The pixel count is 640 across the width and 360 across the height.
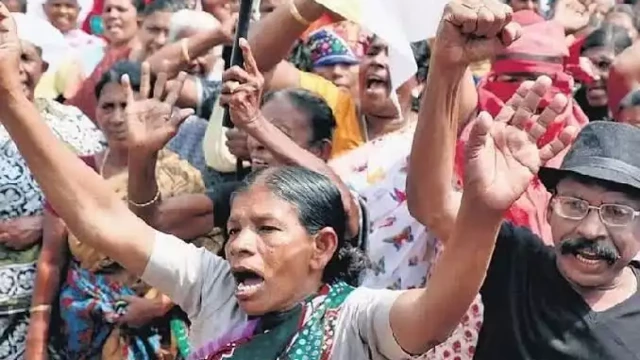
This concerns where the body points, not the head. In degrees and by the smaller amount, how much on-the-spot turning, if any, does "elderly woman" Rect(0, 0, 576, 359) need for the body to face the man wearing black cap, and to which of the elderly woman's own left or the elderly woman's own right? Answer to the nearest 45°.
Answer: approximately 135° to the elderly woman's own left

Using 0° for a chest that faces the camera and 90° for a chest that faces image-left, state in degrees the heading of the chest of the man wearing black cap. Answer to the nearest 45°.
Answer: approximately 0°

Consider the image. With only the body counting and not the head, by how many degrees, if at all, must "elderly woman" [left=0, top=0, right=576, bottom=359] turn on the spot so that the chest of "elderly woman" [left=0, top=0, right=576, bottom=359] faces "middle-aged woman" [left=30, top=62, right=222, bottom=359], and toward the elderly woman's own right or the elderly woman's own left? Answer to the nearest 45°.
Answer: approximately 90° to the elderly woman's own right

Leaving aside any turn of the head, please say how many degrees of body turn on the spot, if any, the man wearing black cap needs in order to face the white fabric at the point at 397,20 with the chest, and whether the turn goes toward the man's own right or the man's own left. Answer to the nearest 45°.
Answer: approximately 135° to the man's own right

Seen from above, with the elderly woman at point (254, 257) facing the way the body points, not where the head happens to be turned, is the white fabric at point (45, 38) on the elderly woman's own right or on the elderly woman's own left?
on the elderly woman's own right

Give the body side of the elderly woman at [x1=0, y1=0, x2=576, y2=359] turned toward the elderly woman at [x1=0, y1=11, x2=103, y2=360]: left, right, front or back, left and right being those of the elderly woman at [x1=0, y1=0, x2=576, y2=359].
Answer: right

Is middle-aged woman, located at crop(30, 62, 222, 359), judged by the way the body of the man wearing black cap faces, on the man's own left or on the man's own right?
on the man's own right
